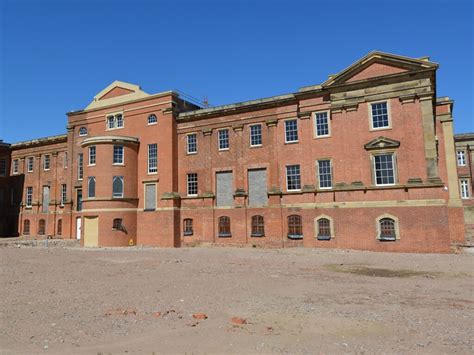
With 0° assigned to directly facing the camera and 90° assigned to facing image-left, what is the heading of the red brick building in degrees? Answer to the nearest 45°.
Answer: approximately 45°
